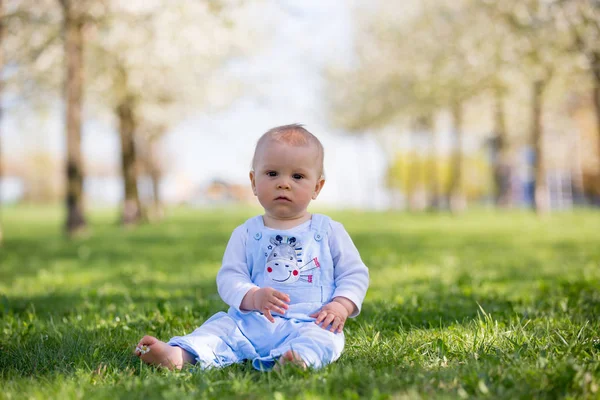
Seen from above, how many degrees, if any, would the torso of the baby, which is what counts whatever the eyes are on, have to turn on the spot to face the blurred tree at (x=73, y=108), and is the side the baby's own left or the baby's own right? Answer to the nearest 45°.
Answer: approximately 180°

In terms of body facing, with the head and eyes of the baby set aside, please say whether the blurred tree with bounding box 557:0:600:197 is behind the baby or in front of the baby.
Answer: behind

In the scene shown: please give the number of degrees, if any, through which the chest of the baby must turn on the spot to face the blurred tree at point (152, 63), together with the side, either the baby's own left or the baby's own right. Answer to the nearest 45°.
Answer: approximately 180°

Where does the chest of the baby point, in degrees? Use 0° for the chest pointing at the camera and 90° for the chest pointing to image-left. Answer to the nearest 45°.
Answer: approximately 0°
